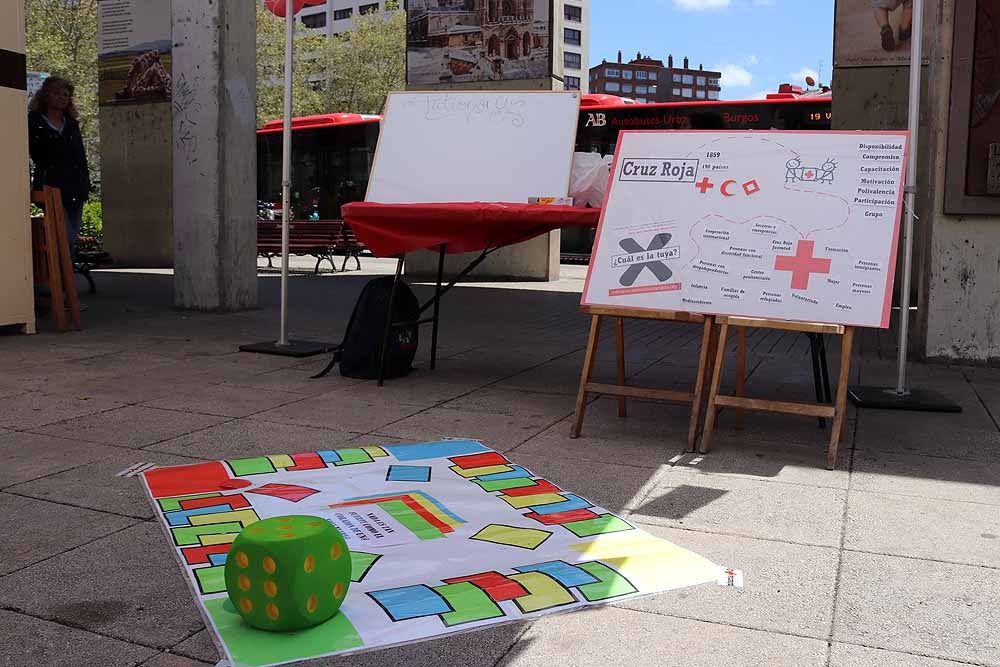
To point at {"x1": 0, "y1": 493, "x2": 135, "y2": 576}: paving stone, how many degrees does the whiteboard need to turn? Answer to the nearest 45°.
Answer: approximately 45° to its right

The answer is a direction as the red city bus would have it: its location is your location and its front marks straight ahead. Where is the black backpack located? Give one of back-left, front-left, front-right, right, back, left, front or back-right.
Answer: right

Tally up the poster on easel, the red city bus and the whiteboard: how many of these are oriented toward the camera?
2

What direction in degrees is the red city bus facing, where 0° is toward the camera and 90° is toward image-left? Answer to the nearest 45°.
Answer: approximately 270°

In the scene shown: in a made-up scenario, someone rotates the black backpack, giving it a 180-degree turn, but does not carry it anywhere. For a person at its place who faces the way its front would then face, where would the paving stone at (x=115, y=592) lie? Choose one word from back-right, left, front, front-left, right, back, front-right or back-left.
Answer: left

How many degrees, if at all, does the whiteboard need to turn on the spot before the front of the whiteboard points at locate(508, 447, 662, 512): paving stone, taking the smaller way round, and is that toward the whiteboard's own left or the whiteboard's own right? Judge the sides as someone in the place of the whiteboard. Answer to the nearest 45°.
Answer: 0° — it already faces it

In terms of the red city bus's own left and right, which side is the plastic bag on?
on its right

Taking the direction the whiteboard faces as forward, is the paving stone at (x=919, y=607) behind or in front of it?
in front

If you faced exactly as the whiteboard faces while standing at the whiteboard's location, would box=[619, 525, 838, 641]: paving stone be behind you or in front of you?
in front

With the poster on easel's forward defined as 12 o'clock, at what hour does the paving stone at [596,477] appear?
The paving stone is roughly at 1 o'clock from the poster on easel.
